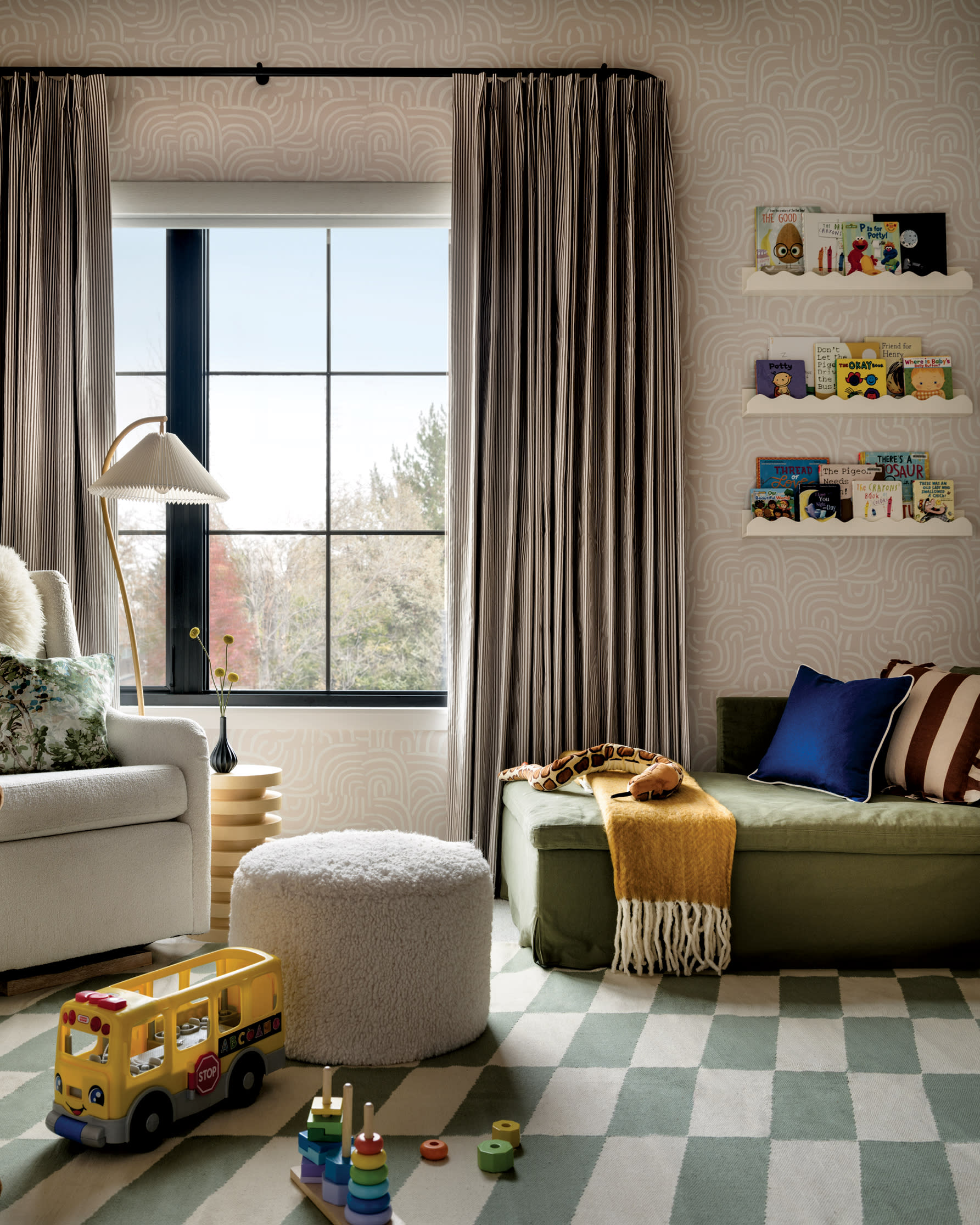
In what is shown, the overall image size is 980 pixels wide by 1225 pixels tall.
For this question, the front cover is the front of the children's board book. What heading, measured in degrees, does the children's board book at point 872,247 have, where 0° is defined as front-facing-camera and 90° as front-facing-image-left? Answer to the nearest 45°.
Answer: approximately 0°

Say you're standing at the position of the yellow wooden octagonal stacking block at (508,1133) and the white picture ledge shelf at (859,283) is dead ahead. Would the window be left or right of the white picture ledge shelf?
left

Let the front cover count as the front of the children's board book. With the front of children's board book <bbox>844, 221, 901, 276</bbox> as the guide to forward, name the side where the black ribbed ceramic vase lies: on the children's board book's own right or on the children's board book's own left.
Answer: on the children's board book's own right

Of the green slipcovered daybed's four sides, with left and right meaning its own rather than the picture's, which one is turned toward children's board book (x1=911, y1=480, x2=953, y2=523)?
back

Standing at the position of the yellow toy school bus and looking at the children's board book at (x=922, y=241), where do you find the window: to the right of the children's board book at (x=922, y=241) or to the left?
left

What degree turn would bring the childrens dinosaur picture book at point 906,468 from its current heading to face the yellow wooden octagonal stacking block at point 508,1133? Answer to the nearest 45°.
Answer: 0° — it already faces it
